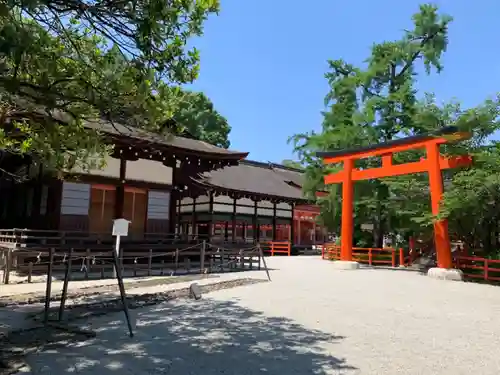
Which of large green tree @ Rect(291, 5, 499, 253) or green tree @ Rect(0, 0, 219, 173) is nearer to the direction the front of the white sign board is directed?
the green tree

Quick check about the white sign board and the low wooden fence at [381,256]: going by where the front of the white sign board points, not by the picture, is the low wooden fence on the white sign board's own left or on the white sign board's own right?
on the white sign board's own left

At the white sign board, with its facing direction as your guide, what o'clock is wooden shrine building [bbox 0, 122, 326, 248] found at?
The wooden shrine building is roughly at 6 o'clock from the white sign board.

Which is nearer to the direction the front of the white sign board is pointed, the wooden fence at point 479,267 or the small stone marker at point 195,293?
the small stone marker

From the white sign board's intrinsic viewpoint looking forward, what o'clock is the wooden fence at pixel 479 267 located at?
The wooden fence is roughly at 9 o'clock from the white sign board.

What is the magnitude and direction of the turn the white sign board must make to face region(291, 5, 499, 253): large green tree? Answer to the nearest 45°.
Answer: approximately 135° to its left

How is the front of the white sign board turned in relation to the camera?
facing the viewer

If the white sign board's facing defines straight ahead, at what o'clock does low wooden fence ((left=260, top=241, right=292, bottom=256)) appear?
The low wooden fence is roughly at 7 o'clock from the white sign board.
